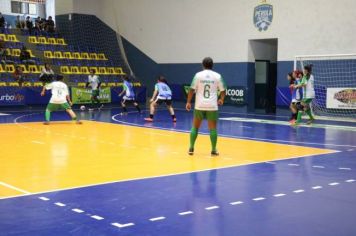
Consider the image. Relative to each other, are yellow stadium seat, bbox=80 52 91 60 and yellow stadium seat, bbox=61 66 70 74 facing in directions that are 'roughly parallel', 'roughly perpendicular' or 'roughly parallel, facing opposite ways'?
roughly parallel

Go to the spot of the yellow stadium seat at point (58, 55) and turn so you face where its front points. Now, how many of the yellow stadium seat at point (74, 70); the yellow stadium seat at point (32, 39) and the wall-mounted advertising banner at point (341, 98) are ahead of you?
2

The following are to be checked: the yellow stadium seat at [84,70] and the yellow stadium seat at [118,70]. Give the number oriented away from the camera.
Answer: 0

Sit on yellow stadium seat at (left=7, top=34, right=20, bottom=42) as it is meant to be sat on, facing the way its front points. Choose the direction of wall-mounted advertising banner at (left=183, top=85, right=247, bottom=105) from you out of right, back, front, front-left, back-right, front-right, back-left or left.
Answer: front

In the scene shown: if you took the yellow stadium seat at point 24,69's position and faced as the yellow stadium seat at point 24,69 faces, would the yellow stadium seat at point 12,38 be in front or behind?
behind

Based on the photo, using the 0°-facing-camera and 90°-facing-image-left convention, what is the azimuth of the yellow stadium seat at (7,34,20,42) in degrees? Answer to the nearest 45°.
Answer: approximately 315°

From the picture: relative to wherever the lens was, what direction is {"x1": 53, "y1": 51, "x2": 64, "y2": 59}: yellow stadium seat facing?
facing the viewer and to the right of the viewer

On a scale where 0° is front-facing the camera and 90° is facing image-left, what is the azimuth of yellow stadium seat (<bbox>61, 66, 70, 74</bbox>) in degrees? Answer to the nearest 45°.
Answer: approximately 315°

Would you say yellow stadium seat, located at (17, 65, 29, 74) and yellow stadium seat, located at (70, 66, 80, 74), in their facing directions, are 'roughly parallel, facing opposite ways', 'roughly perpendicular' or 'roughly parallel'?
roughly parallel

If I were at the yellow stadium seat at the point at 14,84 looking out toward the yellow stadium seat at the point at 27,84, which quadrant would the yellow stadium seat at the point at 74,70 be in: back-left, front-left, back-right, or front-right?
front-left

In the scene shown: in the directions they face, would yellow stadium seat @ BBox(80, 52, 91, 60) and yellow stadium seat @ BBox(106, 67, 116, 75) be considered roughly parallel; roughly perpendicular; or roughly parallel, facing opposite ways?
roughly parallel

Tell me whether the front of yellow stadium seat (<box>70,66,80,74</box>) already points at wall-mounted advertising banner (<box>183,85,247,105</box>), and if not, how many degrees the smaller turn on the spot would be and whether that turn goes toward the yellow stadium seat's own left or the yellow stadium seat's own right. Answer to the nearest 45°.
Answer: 0° — it already faces it

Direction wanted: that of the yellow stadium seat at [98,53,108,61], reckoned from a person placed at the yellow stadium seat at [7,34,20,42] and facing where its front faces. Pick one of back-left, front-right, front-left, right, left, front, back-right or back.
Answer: front-left

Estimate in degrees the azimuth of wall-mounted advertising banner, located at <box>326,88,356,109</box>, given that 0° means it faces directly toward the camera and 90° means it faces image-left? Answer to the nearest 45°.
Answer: approximately 0°

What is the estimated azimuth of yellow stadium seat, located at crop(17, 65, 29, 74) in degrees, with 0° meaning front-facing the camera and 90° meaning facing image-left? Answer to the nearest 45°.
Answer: approximately 315°

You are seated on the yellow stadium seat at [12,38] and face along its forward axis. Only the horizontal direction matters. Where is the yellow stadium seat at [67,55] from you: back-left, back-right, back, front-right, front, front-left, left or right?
front-left
